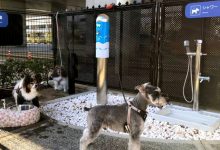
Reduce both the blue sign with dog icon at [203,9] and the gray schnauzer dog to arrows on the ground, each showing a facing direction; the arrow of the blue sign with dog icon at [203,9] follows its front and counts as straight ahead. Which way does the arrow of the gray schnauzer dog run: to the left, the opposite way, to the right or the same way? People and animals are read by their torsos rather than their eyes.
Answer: to the left

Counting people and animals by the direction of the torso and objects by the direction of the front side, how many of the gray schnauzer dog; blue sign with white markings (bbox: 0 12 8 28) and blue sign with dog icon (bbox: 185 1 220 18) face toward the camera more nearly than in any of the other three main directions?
2

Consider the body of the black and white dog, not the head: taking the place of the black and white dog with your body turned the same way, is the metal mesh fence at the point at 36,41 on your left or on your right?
on your left

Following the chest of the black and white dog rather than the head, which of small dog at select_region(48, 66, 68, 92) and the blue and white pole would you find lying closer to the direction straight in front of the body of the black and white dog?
the blue and white pole

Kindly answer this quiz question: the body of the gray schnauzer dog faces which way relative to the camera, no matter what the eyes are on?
to the viewer's right

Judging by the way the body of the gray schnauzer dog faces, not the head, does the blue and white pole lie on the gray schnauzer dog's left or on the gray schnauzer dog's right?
on the gray schnauzer dog's left

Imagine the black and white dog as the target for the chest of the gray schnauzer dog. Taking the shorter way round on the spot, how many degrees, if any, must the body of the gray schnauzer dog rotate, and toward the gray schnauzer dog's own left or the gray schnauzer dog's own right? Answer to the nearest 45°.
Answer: approximately 135° to the gray schnauzer dog's own left

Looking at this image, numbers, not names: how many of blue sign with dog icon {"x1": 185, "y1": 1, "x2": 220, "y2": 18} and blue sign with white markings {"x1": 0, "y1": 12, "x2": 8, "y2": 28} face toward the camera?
2

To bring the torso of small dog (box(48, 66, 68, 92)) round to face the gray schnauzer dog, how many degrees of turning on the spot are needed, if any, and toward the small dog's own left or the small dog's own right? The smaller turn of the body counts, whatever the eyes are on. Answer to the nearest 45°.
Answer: approximately 45° to the small dog's own left
